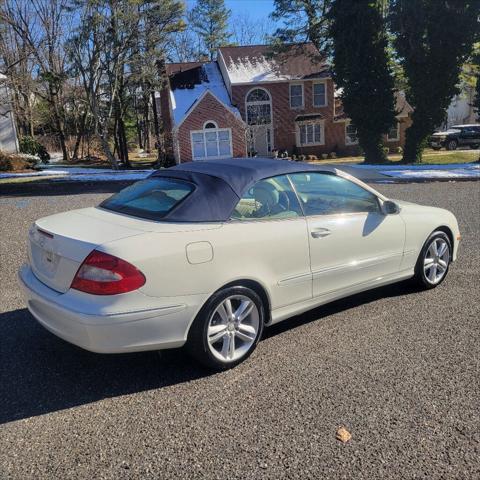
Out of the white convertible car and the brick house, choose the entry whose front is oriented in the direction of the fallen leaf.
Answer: the brick house

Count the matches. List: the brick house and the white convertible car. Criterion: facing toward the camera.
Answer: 1

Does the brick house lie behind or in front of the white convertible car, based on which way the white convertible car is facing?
in front

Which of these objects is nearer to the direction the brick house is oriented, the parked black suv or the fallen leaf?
the fallen leaf

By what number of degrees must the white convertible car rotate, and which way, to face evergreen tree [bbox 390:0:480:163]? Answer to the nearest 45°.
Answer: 0° — it already faces it

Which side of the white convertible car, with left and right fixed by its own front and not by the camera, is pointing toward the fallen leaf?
right

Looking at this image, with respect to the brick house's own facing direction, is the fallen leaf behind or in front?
in front

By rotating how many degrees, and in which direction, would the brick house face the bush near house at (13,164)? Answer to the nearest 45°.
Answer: approximately 45° to its right

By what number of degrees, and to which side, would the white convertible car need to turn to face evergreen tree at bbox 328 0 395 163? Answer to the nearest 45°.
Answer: approximately 45° to its left

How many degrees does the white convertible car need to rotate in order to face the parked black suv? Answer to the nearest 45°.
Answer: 0° — it already faces it

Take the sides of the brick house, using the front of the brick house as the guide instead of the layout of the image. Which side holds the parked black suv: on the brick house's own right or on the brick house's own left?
on the brick house's own left

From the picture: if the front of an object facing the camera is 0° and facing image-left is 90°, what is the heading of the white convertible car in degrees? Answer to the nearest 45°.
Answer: approximately 225°

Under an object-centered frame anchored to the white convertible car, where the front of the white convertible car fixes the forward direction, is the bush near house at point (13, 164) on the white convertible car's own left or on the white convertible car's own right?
on the white convertible car's own left

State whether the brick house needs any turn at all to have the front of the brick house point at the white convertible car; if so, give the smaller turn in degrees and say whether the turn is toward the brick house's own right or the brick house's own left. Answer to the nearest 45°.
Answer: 0° — it already faces it

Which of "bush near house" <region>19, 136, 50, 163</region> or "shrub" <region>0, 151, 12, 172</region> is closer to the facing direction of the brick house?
the shrub
